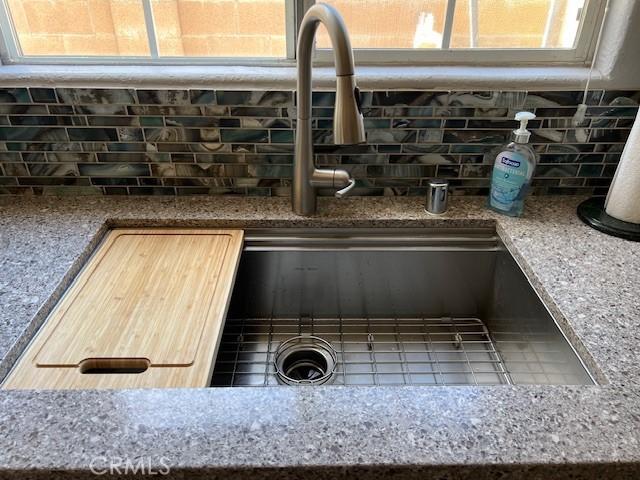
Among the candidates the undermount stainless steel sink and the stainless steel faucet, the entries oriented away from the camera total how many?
0

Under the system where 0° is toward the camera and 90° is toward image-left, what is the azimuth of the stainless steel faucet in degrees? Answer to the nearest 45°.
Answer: approximately 315°

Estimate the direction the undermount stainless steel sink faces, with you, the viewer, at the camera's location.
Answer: facing the viewer

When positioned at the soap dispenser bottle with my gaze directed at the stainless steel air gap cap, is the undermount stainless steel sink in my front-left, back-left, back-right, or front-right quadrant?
front-left
